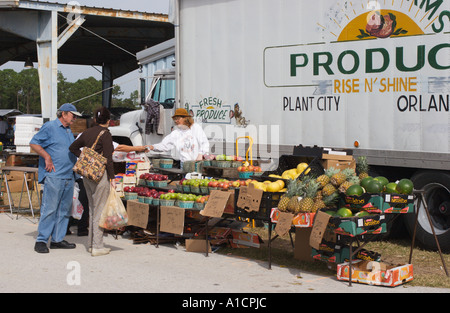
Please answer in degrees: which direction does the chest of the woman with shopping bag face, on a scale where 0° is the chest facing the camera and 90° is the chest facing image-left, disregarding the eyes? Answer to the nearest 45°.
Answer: approximately 225°

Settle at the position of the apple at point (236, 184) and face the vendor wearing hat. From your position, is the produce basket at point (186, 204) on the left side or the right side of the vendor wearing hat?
left

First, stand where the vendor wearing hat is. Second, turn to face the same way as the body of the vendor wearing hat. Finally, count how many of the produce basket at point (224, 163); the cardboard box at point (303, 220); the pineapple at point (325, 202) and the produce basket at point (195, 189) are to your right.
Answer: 0

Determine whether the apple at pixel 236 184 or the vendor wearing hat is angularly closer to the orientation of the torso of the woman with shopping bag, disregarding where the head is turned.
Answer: the vendor wearing hat

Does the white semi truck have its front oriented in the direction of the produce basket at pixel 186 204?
no

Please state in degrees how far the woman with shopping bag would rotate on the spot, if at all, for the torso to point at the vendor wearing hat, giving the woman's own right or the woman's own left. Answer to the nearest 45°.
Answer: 0° — they already face them

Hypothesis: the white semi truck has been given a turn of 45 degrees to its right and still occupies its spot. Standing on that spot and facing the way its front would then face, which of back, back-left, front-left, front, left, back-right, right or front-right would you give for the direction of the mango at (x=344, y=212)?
back

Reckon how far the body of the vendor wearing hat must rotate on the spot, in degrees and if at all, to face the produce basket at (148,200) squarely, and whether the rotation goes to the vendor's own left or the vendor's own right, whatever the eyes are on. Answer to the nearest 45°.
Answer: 0° — they already face it

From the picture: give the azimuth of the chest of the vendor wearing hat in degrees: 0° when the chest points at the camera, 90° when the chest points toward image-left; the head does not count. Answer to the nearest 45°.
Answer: approximately 45°

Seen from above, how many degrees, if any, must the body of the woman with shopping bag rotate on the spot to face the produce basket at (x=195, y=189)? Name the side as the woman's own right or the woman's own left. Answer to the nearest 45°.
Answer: approximately 45° to the woman's own right

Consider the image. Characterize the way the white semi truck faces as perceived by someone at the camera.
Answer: facing away from the viewer and to the left of the viewer

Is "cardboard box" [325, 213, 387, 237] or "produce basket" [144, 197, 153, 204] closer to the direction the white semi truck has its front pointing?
the produce basket

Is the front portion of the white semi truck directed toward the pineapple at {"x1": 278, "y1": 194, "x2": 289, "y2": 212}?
no

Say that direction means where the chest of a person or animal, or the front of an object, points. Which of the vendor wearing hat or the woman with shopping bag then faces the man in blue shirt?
the vendor wearing hat

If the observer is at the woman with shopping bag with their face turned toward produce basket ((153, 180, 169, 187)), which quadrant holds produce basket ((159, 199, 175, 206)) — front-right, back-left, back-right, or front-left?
front-right

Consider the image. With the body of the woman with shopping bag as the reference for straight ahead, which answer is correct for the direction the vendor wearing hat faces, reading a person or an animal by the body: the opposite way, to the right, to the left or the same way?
the opposite way
